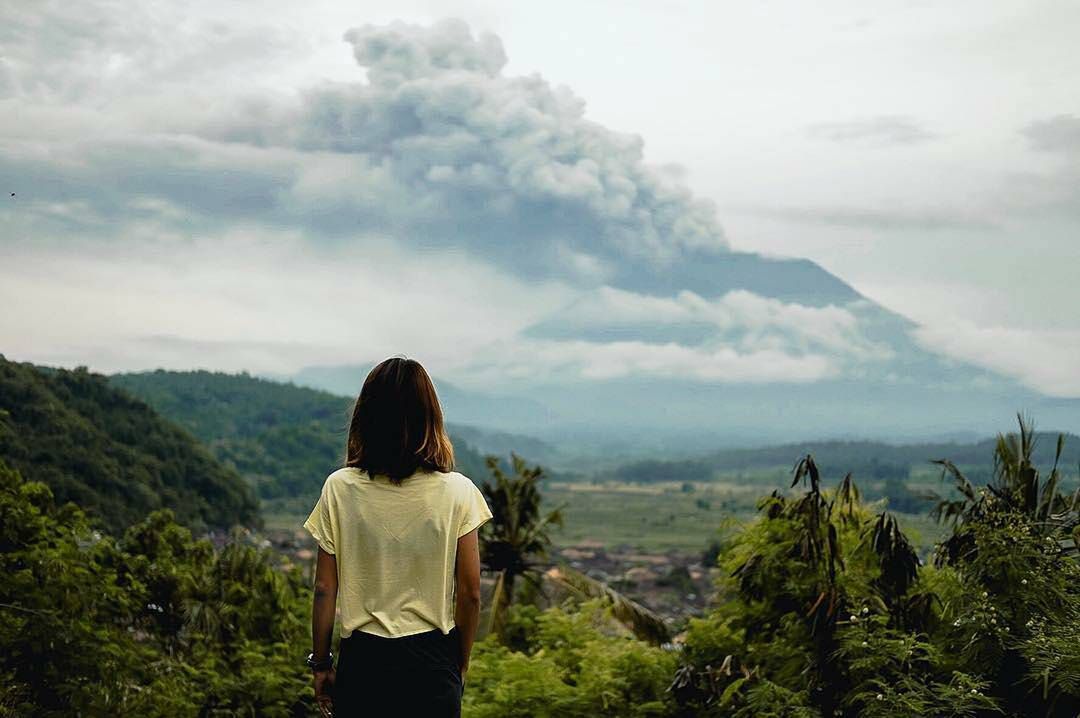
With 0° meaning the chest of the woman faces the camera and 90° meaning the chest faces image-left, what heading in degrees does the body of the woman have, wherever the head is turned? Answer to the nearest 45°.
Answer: approximately 180°

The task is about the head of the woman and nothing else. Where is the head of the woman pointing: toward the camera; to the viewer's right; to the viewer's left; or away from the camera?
away from the camera
